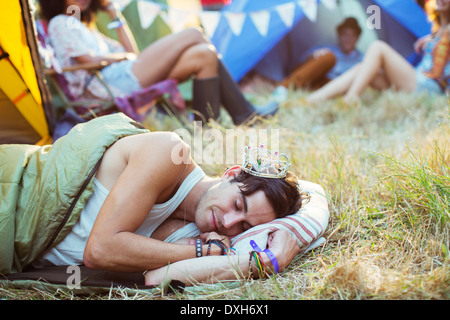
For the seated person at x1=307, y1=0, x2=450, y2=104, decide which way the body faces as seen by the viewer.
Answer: to the viewer's left

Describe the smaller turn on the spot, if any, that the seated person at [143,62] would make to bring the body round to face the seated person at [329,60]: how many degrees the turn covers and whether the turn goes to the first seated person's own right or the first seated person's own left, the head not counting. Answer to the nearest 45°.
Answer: approximately 45° to the first seated person's own left

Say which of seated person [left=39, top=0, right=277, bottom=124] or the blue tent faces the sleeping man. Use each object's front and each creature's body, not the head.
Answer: the blue tent

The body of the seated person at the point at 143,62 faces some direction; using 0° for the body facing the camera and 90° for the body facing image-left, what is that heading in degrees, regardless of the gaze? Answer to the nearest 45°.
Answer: approximately 270°

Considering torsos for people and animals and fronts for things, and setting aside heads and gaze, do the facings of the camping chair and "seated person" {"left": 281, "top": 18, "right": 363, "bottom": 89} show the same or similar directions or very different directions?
very different directions

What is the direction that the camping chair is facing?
to the viewer's right

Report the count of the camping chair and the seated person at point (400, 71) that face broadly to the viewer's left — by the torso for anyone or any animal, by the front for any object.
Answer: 1

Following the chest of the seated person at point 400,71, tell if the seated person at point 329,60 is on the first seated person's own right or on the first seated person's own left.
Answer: on the first seated person's own right

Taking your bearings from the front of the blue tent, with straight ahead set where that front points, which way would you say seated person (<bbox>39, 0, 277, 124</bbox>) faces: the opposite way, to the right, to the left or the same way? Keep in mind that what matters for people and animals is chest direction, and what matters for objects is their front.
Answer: to the left

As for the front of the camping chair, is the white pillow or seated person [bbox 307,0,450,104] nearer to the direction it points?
the seated person

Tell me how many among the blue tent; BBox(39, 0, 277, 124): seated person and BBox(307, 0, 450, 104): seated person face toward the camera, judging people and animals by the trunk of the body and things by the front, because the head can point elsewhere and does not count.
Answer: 1
